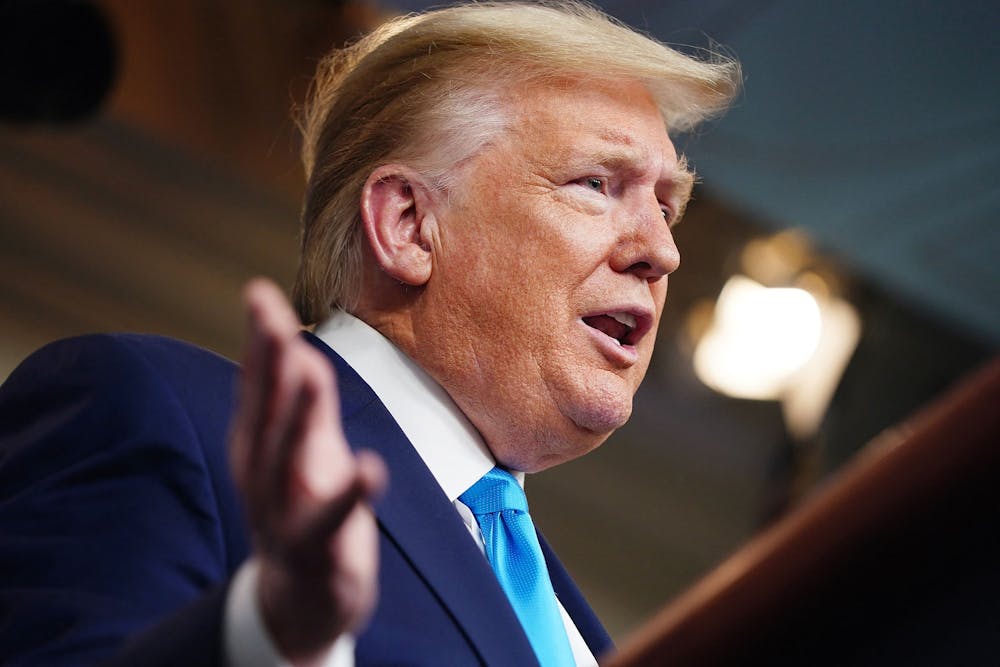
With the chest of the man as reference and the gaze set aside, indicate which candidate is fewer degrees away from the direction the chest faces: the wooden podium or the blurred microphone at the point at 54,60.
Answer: the wooden podium

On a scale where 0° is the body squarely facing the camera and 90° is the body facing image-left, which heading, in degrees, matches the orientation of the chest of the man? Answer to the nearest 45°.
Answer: approximately 315°

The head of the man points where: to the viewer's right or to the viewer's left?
to the viewer's right
